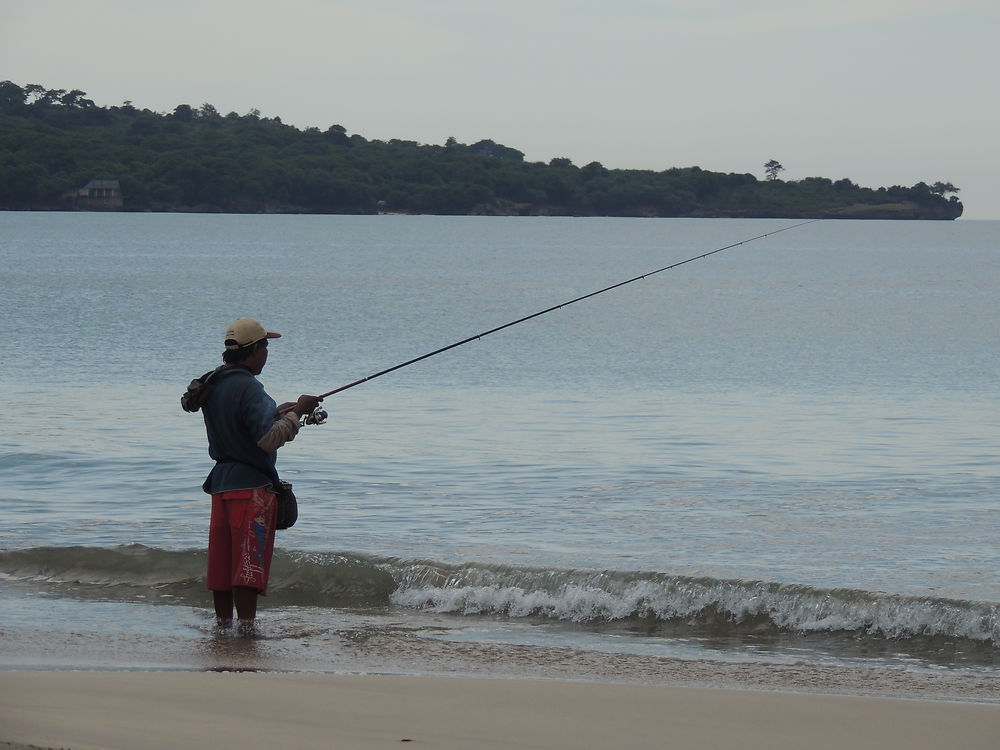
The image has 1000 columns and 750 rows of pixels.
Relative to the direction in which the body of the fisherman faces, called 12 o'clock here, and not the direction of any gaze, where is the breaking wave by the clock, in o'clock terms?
The breaking wave is roughly at 12 o'clock from the fisherman.

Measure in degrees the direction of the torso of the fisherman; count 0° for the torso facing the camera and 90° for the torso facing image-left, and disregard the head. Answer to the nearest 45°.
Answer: approximately 225°
